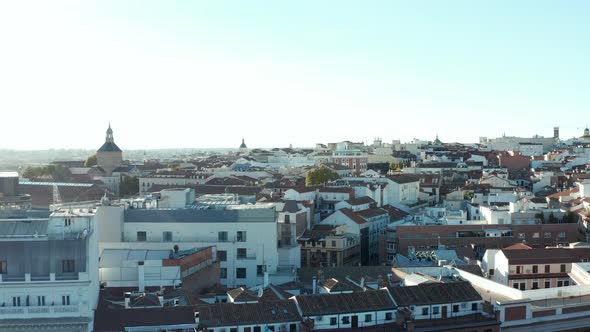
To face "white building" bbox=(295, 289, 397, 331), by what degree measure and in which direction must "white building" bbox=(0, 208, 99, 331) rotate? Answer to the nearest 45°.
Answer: approximately 90° to its left

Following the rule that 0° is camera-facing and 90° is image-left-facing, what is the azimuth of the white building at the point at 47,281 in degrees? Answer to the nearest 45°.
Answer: approximately 0°

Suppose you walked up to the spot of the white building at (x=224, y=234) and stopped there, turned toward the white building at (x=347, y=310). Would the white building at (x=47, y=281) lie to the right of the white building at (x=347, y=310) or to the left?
right

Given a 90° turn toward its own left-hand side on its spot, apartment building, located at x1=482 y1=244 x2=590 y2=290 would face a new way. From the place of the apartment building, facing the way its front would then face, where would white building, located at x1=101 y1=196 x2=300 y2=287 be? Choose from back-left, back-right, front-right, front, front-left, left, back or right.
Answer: back

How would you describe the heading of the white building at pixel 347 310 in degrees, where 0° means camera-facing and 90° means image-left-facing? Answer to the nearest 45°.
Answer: approximately 0°

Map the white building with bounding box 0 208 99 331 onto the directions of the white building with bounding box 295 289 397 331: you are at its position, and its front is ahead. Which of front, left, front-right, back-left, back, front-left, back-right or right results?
right

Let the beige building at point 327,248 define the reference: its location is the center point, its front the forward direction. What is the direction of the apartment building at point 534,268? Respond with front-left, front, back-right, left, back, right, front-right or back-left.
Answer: front-left

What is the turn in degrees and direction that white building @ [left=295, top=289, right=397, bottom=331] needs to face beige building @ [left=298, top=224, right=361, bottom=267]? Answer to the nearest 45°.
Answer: approximately 180°

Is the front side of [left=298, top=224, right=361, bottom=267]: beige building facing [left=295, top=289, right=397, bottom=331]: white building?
yes

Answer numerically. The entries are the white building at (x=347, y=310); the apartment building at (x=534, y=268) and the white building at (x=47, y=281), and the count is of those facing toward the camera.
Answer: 3

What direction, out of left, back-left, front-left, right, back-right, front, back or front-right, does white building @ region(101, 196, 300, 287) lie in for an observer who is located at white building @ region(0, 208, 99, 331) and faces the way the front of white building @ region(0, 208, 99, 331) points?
back-left
